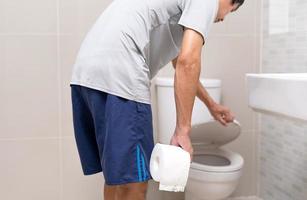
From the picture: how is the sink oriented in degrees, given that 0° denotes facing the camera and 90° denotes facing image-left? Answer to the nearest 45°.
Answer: approximately 45°

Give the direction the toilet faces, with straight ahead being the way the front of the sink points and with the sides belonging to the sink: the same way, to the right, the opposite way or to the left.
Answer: to the left

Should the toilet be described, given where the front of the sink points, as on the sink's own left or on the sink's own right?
on the sink's own right

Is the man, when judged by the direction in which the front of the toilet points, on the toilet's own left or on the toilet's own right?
on the toilet's own right

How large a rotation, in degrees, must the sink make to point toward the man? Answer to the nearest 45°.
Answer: approximately 45° to its right
